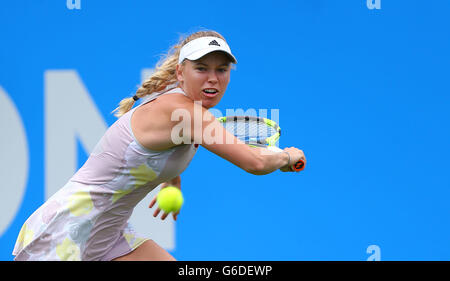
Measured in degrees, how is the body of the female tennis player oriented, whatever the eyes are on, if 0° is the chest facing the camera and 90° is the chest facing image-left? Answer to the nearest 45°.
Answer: approximately 270°
